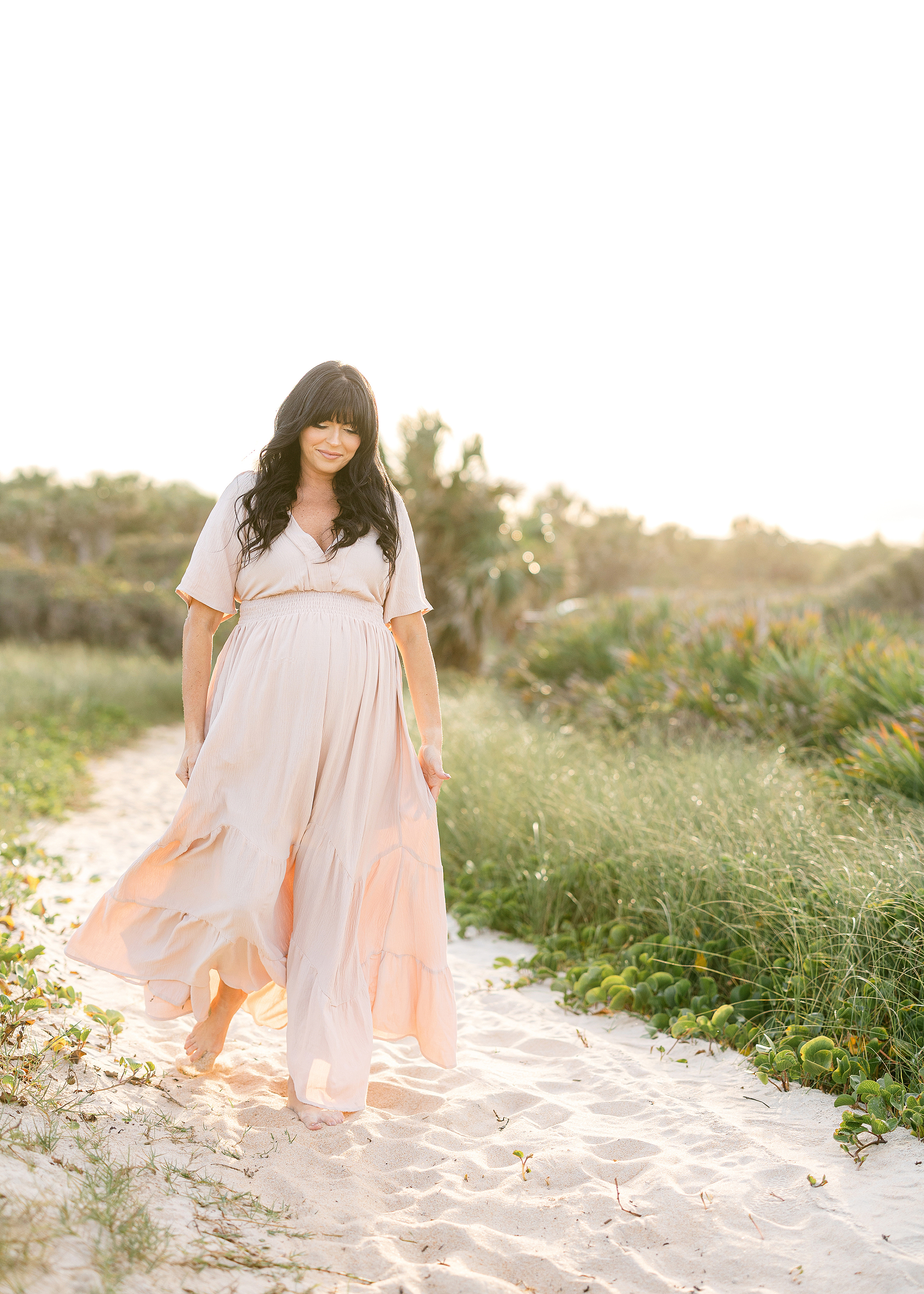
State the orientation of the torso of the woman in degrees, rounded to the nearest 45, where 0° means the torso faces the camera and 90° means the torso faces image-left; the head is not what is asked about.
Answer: approximately 0°

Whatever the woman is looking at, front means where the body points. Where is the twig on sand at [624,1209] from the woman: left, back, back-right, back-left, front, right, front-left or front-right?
front-left
